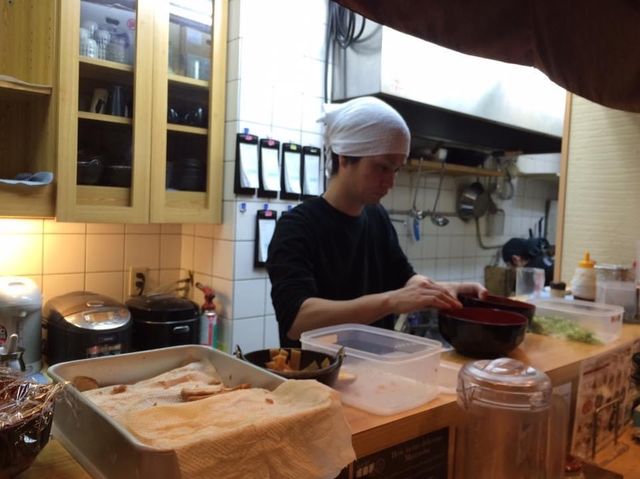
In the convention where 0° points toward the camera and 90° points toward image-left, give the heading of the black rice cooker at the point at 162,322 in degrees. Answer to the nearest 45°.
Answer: approximately 315°

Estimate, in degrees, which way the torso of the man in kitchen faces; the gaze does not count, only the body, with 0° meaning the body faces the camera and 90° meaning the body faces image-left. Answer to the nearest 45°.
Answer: approximately 315°

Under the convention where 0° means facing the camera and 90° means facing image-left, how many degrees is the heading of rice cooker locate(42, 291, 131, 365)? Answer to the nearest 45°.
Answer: approximately 315°

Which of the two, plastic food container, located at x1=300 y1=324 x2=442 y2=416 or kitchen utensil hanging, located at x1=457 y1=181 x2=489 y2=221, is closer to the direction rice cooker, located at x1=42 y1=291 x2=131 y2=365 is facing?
the plastic food container

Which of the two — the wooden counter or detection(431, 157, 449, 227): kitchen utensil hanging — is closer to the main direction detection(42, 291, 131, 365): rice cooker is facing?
the wooden counter

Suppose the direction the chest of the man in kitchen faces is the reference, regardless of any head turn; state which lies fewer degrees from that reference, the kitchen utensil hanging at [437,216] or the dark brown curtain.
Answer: the dark brown curtain
